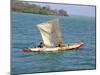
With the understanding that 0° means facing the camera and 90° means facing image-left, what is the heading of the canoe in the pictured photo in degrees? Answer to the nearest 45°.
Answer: approximately 270°
